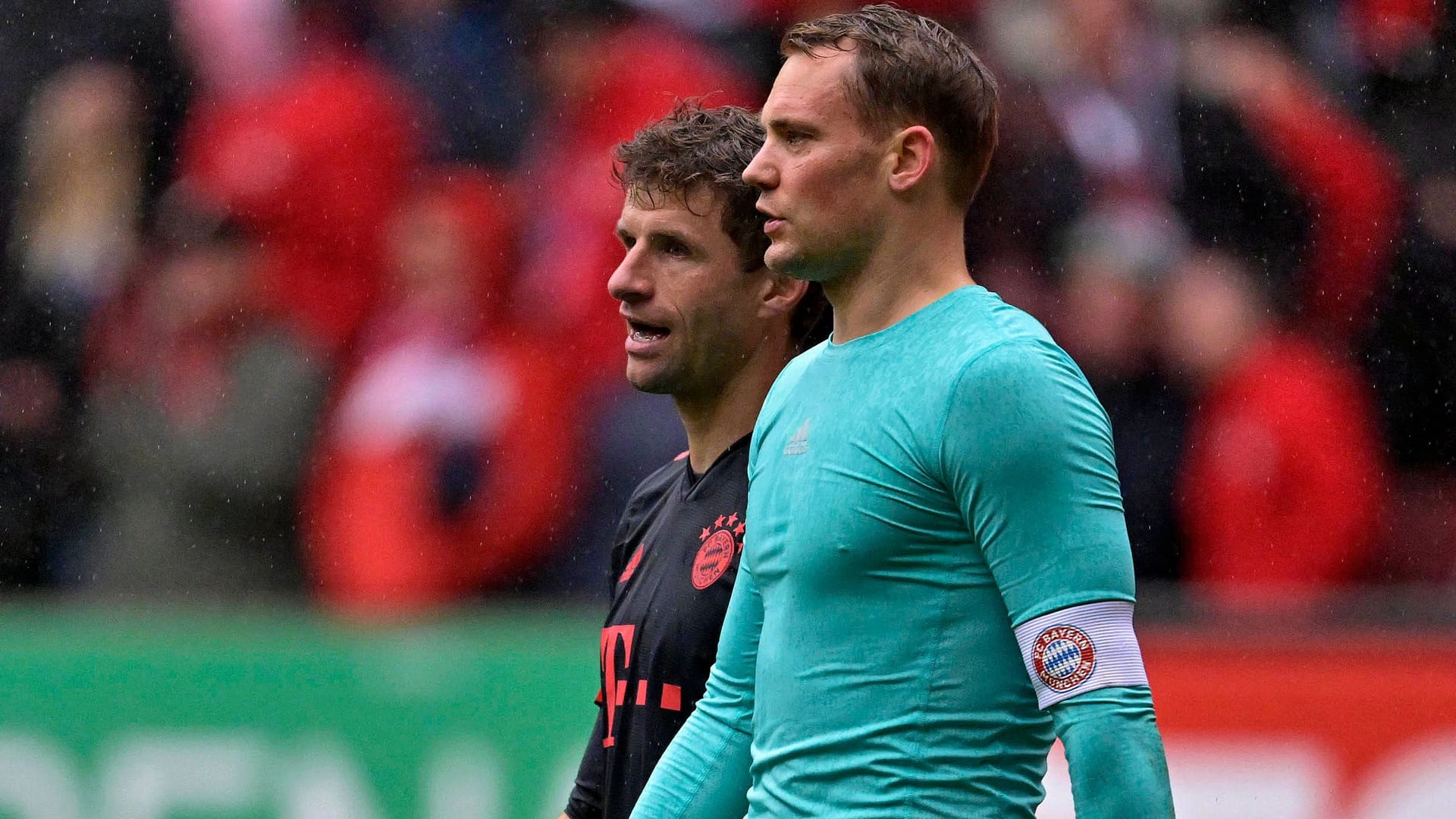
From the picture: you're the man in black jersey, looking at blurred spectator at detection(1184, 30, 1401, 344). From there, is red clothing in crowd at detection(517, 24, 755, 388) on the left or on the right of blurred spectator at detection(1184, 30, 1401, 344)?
left

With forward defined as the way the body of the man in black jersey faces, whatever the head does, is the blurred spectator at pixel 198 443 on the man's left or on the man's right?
on the man's right

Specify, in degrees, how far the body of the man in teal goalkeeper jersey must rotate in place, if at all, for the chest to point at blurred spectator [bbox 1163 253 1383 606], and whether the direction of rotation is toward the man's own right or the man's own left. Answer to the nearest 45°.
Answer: approximately 135° to the man's own right

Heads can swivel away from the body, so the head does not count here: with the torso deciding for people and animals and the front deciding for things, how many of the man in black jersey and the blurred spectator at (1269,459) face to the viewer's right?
0

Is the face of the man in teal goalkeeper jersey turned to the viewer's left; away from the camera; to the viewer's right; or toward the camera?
to the viewer's left

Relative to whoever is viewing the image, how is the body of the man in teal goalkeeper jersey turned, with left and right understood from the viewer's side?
facing the viewer and to the left of the viewer

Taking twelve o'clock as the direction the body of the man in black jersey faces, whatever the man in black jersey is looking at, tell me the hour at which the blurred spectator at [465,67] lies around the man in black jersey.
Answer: The blurred spectator is roughly at 4 o'clock from the man in black jersey.

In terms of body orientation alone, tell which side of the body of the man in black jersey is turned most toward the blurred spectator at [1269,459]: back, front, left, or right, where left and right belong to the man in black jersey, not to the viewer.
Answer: back

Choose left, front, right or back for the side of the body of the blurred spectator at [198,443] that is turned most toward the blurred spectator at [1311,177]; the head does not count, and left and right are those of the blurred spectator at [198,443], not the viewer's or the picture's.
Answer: left

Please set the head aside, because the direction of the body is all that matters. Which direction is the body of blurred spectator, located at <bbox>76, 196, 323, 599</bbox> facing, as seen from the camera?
toward the camera
